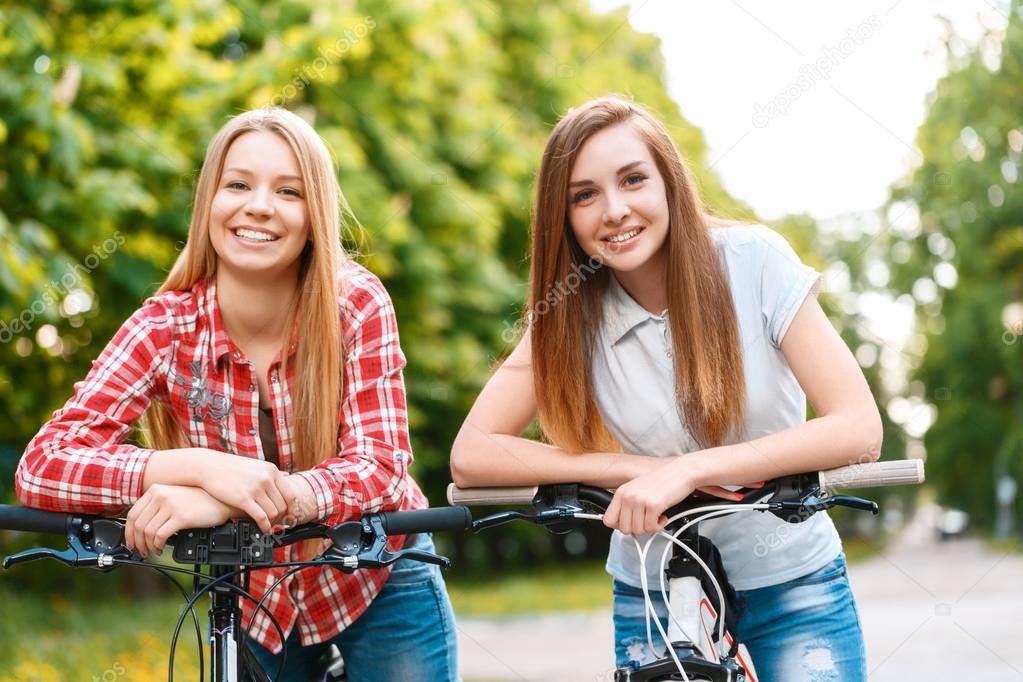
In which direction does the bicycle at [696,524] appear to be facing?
toward the camera

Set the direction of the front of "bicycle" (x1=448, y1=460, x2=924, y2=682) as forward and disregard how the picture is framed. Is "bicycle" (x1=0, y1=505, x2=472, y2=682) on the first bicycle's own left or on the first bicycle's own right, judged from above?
on the first bicycle's own right

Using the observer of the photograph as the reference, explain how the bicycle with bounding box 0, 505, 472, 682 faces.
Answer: facing the viewer

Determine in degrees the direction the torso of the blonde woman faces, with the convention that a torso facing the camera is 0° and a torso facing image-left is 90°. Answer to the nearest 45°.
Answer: approximately 0°

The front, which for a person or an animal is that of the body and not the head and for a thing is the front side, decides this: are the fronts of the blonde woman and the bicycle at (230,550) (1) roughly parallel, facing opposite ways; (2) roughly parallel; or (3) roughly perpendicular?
roughly parallel

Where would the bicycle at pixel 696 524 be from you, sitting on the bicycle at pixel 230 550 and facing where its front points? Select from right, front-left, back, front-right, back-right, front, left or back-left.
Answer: left

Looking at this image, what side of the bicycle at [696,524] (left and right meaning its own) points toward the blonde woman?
right

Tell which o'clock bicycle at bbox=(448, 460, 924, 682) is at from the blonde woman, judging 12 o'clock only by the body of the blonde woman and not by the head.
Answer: The bicycle is roughly at 10 o'clock from the blonde woman.
